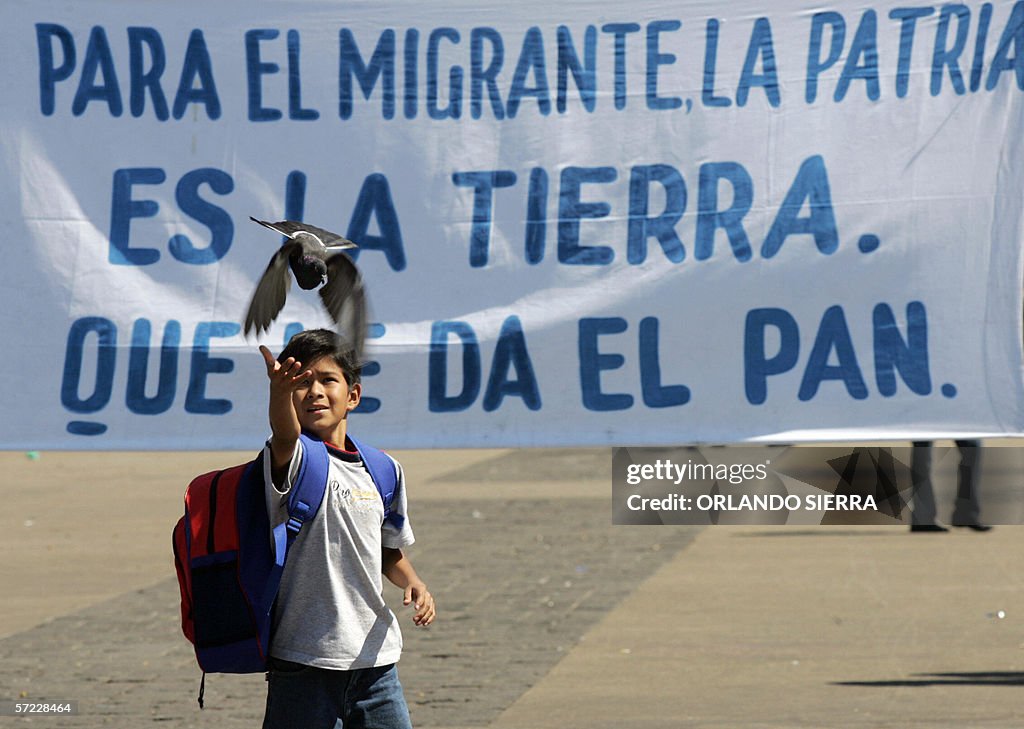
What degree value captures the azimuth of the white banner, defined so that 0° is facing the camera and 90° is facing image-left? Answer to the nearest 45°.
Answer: approximately 0°

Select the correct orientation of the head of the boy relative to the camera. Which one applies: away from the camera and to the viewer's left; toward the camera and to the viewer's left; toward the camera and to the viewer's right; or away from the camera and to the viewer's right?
toward the camera and to the viewer's left

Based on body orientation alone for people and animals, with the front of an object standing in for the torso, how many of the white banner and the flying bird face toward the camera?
2

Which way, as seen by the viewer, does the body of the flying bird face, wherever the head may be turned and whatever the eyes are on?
toward the camera

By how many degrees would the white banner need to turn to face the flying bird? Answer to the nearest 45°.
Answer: approximately 45° to its right
